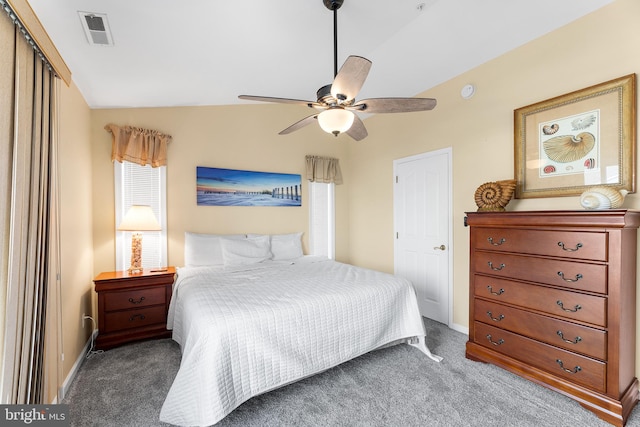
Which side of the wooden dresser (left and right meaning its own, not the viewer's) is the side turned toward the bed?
front

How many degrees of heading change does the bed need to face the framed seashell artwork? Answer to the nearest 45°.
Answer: approximately 45° to its left

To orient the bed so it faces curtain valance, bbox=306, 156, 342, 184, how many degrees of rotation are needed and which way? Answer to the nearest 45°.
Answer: approximately 135° to its left

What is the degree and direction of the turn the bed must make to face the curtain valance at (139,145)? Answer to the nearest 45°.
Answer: approximately 180°

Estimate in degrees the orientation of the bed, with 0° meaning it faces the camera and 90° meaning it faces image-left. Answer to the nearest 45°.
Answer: approximately 315°

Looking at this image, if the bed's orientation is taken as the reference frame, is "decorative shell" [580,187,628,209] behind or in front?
in front

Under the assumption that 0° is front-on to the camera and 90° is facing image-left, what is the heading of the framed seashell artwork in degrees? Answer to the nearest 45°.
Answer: approximately 45°

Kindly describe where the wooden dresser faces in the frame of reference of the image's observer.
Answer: facing the viewer and to the left of the viewer

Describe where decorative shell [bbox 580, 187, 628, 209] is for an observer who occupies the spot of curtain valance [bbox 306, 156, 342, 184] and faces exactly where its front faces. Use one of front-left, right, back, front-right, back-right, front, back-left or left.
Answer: front
